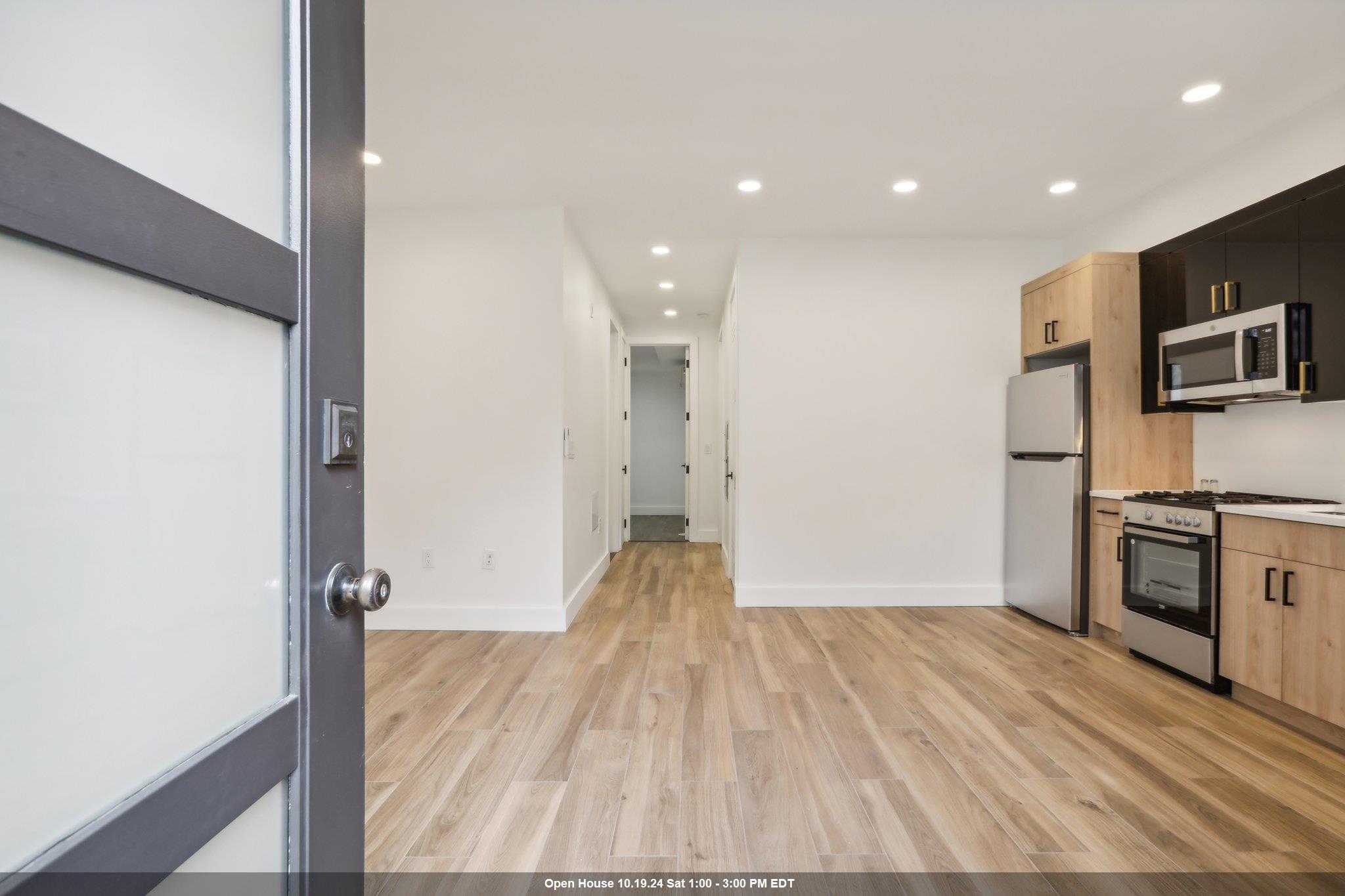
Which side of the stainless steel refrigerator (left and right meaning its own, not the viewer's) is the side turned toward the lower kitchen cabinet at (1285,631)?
left

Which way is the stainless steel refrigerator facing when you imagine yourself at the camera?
facing the viewer and to the left of the viewer

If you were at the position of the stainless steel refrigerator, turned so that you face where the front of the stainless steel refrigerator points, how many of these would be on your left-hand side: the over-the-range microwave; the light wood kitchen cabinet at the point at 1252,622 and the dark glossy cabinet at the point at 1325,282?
3

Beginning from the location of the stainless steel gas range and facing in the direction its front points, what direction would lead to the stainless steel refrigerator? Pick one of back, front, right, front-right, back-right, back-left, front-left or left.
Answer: right

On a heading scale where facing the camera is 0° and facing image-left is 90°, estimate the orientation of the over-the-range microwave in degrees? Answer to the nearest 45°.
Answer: approximately 45°

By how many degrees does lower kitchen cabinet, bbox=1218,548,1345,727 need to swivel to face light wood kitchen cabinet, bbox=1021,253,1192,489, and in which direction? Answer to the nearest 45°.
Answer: approximately 90° to its right

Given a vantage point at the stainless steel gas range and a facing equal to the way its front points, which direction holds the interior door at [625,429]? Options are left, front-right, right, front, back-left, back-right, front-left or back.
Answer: front-right

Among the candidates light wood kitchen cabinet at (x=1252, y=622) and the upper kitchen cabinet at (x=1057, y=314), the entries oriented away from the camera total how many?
0
